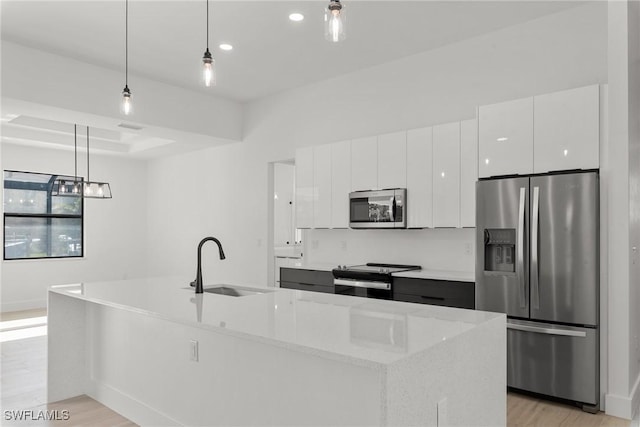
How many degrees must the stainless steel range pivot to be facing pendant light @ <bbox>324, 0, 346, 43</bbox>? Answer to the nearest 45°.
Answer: approximately 45° to its left

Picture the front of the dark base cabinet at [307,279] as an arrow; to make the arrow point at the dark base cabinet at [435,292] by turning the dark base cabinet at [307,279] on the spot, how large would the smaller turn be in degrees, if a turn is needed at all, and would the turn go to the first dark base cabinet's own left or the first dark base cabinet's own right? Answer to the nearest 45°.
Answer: approximately 90° to the first dark base cabinet's own left

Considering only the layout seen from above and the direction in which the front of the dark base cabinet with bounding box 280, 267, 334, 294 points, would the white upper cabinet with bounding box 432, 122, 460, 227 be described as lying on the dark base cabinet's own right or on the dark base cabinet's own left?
on the dark base cabinet's own left

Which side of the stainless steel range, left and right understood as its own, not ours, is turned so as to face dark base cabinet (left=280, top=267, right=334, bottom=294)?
right

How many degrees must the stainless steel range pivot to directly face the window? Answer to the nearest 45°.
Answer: approximately 90° to its right

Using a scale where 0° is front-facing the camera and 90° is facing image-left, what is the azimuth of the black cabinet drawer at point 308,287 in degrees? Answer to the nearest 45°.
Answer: approximately 45°

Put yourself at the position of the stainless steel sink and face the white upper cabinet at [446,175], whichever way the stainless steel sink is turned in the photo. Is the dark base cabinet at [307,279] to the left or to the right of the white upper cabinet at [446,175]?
left

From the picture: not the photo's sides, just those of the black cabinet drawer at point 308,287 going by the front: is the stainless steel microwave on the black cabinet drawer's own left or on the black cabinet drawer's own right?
on the black cabinet drawer's own left

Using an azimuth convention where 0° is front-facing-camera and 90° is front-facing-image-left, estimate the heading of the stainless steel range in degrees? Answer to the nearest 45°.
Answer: approximately 45°

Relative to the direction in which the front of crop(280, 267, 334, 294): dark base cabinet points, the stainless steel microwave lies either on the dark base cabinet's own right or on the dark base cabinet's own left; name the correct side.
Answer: on the dark base cabinet's own left
